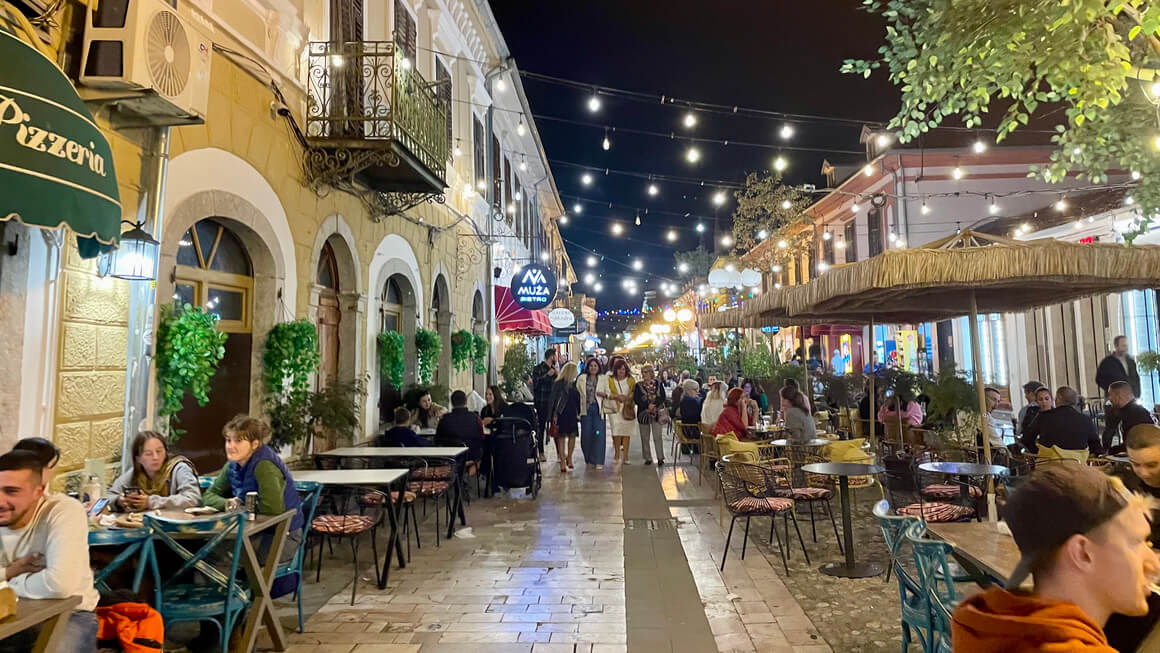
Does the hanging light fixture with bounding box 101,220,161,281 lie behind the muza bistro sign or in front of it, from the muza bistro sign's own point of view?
in front

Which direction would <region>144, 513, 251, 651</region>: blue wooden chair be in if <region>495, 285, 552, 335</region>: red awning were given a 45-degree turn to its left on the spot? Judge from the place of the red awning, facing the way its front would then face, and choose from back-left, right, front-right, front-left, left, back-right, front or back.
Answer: right

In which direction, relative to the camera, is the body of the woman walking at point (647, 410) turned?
toward the camera

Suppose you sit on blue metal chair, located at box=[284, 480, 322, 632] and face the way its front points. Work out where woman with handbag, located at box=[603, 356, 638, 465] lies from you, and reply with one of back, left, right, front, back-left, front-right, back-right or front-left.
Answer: back-right

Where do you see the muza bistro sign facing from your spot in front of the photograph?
facing the viewer

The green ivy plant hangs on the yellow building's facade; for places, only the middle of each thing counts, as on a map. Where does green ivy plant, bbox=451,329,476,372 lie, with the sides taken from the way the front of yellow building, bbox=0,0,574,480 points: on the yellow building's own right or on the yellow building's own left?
on the yellow building's own left

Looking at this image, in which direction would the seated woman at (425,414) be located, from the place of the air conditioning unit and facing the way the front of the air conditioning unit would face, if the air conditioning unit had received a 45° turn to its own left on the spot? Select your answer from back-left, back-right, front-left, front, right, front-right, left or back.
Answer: front-left

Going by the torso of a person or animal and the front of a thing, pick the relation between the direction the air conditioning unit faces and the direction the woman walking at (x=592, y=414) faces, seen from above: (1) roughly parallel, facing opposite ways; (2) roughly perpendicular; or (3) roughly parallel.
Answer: roughly perpendicular

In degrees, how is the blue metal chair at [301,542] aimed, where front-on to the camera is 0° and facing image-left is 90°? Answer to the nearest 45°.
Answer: approximately 90°

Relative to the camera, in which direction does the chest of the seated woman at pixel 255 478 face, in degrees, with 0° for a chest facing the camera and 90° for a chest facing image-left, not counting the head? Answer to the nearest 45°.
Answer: approximately 45°

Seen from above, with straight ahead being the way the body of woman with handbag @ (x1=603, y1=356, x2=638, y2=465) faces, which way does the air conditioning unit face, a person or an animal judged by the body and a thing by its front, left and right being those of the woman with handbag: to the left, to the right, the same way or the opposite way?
to the left

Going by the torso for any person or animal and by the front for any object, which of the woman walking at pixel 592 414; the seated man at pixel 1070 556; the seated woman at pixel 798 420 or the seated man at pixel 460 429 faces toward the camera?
the woman walking

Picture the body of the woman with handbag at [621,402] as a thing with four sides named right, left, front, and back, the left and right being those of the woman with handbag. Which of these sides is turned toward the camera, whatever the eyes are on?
front

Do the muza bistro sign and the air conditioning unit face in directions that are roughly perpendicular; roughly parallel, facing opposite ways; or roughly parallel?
roughly perpendicular

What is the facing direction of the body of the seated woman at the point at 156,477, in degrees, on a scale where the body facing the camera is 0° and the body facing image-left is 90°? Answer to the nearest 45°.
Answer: approximately 0°

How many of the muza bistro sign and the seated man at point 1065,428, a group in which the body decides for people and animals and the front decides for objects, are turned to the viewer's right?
0
